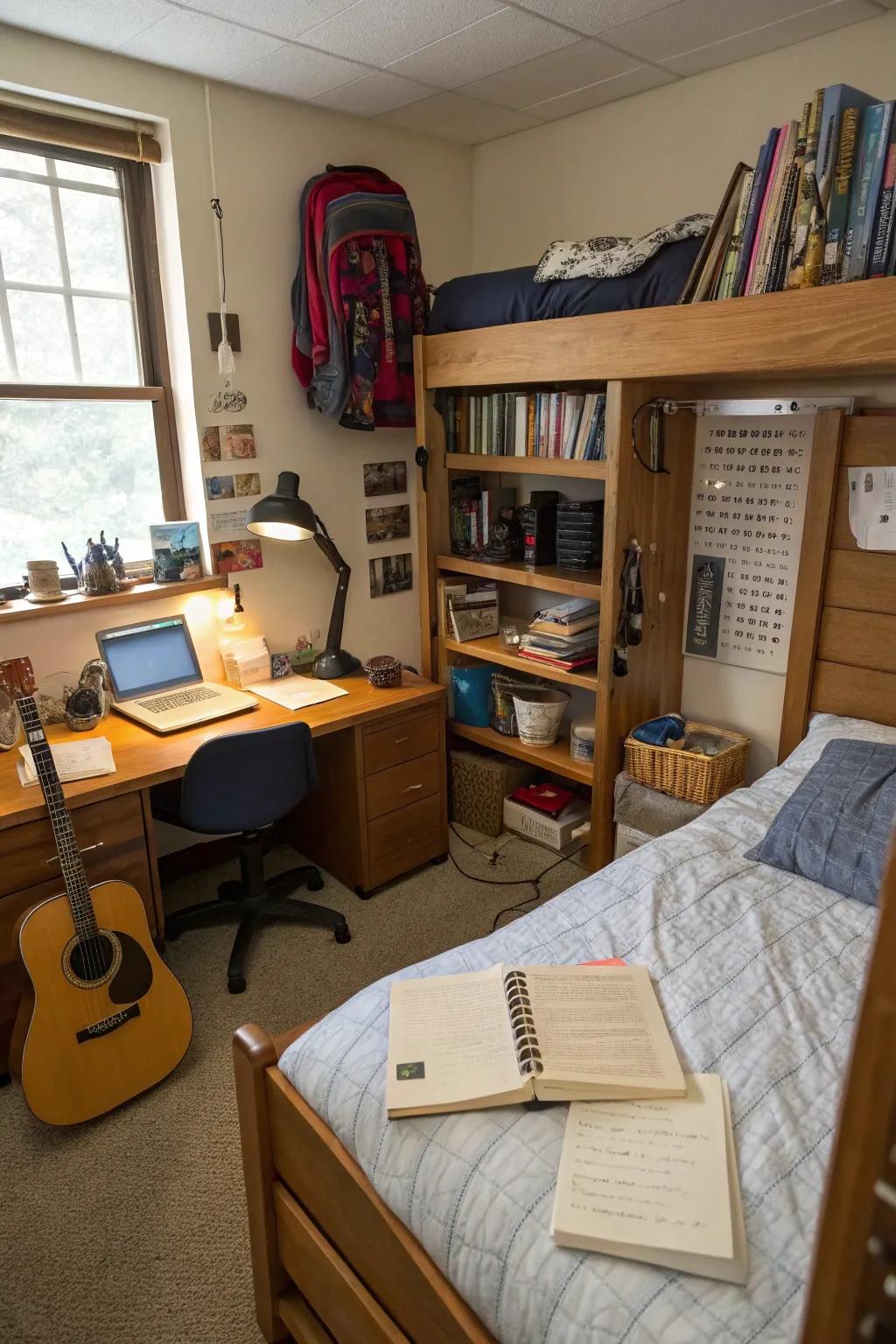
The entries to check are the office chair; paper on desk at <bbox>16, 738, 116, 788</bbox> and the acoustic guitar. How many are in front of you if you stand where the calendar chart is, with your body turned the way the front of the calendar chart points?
3

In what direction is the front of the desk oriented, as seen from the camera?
facing the viewer and to the right of the viewer

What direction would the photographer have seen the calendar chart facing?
facing the viewer and to the left of the viewer

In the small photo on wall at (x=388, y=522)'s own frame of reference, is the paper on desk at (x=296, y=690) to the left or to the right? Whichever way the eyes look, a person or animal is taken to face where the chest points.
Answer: on its right

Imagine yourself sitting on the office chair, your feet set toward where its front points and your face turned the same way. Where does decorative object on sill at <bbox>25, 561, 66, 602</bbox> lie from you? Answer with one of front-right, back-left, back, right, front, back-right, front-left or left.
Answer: front

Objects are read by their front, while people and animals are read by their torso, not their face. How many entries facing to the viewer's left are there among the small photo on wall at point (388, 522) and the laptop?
0

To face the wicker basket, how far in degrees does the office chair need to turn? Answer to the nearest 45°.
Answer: approximately 135° to its right
